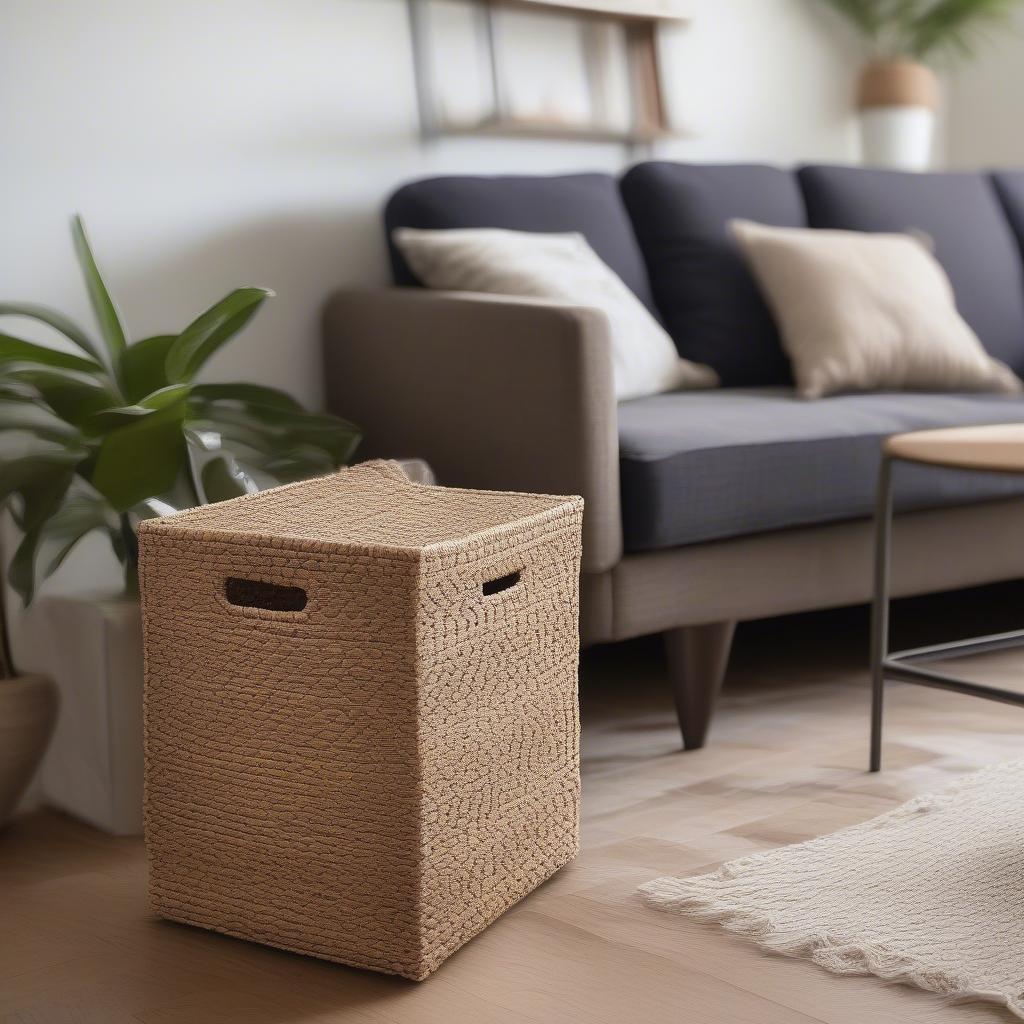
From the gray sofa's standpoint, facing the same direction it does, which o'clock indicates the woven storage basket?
The woven storage basket is roughly at 2 o'clock from the gray sofa.

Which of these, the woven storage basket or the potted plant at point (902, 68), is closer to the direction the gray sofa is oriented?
the woven storage basket

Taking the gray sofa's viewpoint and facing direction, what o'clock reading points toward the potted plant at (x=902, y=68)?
The potted plant is roughly at 8 o'clock from the gray sofa.

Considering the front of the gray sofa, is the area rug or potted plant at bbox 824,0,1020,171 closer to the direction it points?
the area rug

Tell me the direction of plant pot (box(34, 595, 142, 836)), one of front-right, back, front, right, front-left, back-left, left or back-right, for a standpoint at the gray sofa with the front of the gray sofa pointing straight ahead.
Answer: right

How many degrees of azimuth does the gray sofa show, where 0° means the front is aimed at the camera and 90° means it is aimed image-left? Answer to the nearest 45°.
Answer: approximately 315°

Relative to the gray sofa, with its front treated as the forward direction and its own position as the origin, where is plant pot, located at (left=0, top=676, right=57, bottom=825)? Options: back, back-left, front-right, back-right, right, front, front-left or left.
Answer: right
